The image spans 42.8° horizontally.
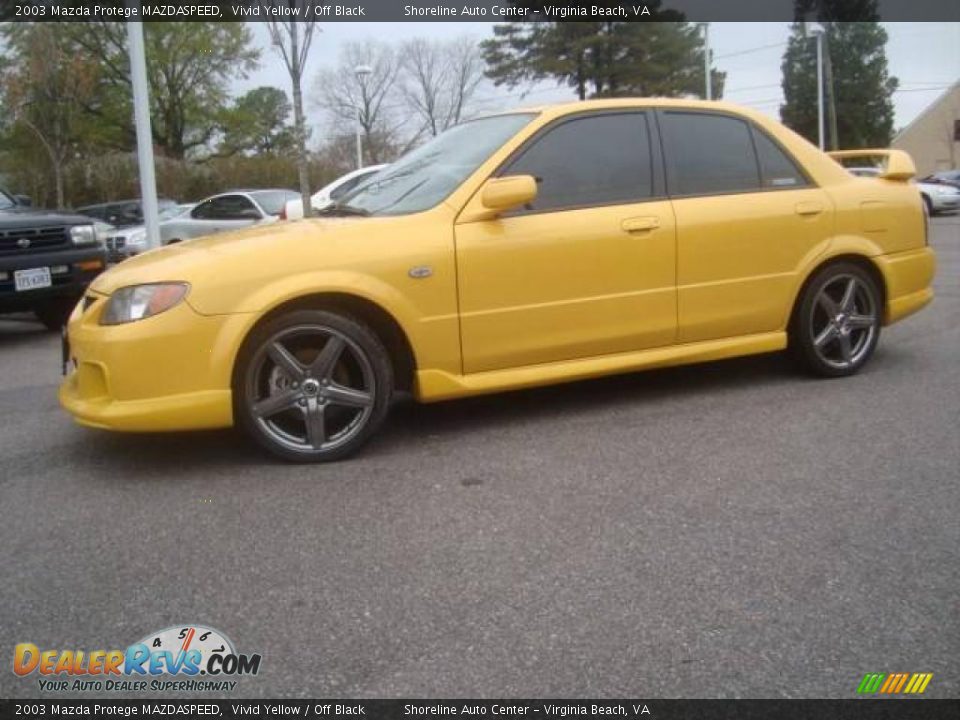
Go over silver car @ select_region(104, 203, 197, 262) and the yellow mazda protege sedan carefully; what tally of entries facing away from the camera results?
0

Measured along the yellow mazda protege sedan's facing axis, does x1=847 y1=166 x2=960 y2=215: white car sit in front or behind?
behind

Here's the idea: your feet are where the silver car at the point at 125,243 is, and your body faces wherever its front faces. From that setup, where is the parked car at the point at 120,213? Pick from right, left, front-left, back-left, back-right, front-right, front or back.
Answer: back-right

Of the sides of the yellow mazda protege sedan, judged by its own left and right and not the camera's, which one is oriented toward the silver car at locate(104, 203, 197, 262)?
right

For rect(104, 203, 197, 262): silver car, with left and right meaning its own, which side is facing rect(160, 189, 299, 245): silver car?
left

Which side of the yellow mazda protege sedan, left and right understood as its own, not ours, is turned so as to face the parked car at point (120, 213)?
right

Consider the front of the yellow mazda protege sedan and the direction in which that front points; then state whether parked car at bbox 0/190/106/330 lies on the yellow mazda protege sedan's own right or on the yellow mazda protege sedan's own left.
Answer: on the yellow mazda protege sedan's own right

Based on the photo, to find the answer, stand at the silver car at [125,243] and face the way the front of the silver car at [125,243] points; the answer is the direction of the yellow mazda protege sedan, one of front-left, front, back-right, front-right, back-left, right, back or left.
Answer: front-left

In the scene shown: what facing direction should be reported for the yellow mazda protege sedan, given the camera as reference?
facing the viewer and to the left of the viewer
